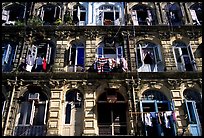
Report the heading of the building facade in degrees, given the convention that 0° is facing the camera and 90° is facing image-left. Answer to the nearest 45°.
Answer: approximately 0°
